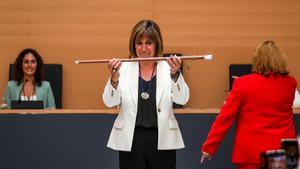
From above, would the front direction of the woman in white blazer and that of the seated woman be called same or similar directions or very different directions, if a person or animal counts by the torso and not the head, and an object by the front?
same or similar directions

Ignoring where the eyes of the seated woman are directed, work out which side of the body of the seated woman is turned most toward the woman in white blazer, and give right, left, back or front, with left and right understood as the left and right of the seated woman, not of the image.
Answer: front

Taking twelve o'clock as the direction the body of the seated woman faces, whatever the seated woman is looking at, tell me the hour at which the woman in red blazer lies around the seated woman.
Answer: The woman in red blazer is roughly at 11 o'clock from the seated woman.

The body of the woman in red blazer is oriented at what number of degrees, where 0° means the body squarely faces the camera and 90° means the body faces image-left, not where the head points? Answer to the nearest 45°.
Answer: approximately 180°

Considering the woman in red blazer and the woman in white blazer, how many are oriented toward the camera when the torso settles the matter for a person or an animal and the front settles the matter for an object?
1

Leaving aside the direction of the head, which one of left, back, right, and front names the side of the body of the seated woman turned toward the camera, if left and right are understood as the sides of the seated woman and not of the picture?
front

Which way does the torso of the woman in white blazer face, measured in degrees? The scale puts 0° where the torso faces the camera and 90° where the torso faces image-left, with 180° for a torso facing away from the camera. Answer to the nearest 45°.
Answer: approximately 0°

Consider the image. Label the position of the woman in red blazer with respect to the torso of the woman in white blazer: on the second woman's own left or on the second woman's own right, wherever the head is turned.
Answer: on the second woman's own left

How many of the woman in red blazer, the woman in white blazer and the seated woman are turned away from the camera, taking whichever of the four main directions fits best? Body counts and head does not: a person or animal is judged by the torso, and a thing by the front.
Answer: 1
